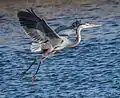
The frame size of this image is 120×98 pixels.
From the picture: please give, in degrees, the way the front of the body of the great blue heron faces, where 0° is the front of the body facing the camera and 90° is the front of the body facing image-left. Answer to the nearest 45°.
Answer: approximately 270°
